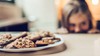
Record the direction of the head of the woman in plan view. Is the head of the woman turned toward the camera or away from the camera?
toward the camera

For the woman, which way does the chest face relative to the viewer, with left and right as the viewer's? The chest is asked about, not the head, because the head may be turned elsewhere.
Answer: facing the viewer
